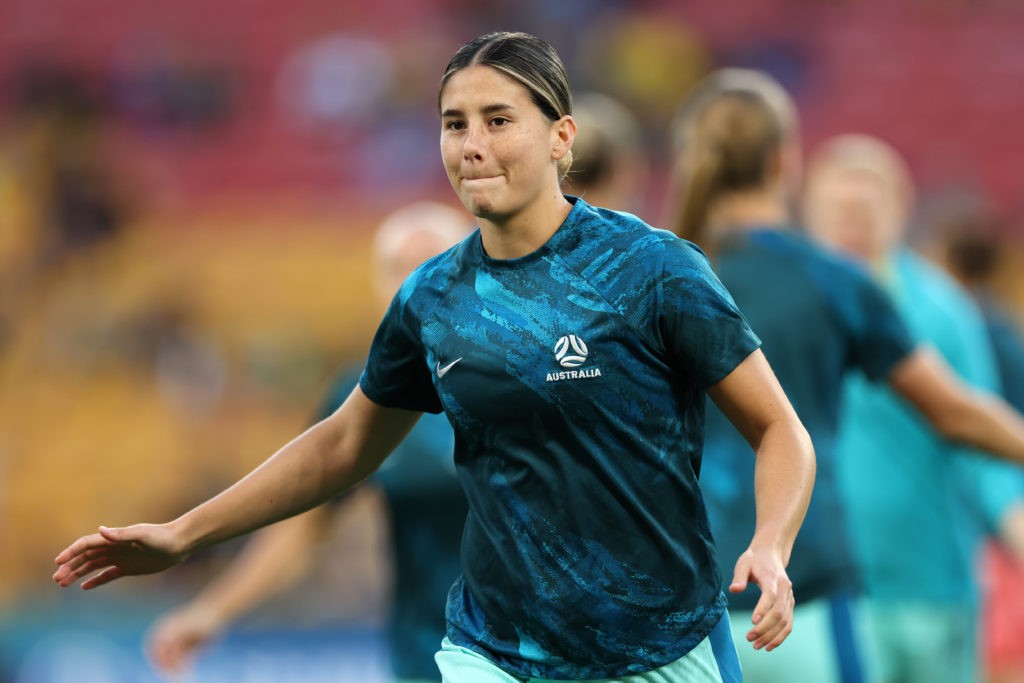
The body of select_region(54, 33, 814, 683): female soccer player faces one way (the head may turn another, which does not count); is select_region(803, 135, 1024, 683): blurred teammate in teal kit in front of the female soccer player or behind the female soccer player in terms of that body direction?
behind

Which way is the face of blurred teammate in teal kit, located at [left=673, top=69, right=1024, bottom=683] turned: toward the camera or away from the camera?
away from the camera

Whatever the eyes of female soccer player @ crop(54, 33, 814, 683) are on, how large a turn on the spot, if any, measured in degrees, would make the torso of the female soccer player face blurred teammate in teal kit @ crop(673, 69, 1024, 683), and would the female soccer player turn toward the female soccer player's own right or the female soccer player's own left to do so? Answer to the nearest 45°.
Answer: approximately 180°

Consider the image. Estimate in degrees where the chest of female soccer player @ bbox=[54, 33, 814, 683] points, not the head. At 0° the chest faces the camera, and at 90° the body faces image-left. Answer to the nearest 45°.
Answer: approximately 45°

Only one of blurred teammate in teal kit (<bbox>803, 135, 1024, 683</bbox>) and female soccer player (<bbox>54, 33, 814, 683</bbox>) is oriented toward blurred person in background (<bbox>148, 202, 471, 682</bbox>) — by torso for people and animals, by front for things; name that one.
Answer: the blurred teammate in teal kit

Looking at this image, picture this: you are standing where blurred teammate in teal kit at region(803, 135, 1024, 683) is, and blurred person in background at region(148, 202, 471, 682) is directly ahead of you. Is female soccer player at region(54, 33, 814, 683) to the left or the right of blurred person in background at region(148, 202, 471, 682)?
left
